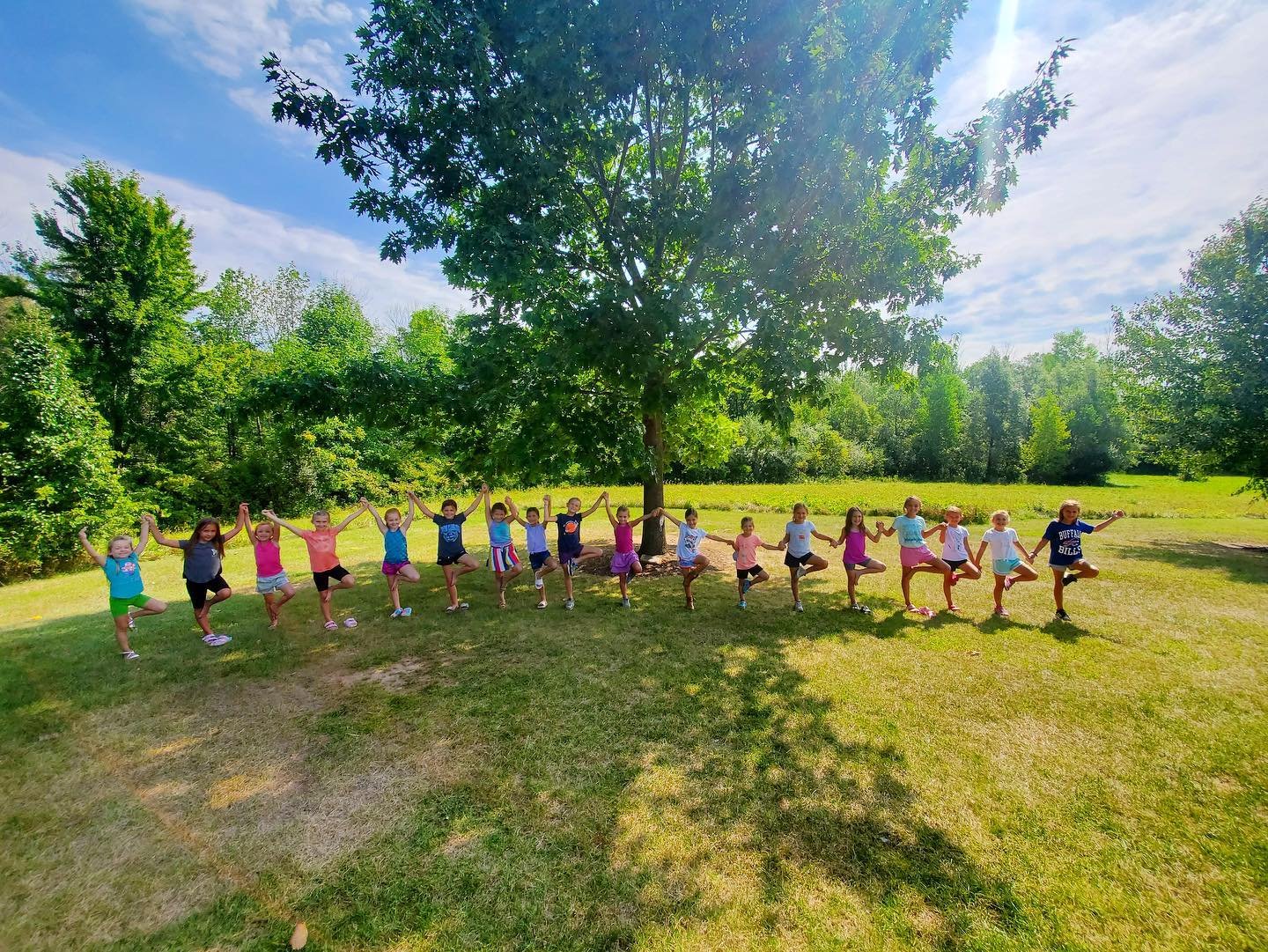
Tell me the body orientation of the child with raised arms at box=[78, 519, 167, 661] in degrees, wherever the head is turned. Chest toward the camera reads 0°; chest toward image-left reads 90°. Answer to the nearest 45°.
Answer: approximately 0°

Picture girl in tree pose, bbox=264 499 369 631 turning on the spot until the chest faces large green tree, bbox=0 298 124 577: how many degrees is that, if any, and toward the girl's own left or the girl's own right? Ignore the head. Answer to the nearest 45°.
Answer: approximately 135° to the girl's own right

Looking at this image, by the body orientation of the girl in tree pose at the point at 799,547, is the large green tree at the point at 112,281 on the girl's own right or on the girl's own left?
on the girl's own right

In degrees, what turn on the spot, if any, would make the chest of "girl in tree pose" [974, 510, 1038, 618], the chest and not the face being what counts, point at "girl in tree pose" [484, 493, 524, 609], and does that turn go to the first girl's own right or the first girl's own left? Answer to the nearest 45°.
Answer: approximately 45° to the first girl's own right

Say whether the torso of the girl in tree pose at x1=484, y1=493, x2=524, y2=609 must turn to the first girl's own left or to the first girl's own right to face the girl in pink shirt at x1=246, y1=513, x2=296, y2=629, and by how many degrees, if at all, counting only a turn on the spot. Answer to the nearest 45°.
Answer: approximately 90° to the first girl's own right

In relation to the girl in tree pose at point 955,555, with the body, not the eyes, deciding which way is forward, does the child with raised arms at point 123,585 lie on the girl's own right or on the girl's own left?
on the girl's own right
